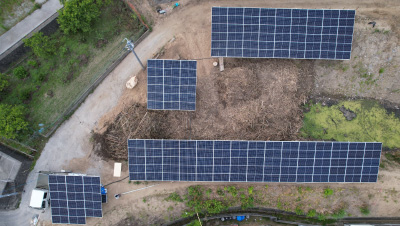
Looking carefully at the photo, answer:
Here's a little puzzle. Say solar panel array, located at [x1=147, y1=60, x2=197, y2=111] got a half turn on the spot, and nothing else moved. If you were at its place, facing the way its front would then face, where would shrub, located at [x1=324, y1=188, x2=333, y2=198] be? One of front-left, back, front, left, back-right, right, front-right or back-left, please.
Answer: right

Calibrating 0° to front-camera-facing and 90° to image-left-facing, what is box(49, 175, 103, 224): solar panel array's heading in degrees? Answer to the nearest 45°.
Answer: approximately 0°

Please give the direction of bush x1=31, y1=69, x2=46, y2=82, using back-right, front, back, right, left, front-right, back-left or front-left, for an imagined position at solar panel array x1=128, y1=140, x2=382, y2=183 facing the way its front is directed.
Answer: right

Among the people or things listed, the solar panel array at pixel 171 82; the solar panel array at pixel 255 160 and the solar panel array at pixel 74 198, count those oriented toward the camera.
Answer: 3
